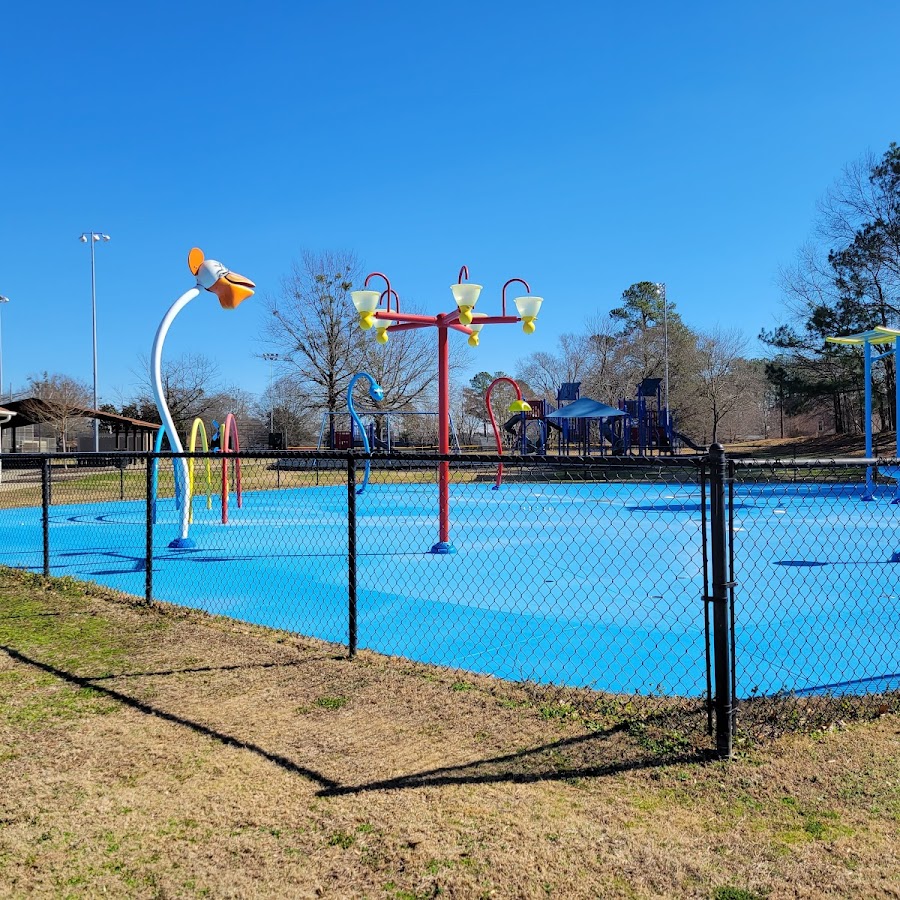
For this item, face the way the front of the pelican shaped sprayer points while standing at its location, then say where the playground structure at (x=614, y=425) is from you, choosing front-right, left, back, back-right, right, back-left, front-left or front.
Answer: front-left

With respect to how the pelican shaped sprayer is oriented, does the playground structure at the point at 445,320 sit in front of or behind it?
in front

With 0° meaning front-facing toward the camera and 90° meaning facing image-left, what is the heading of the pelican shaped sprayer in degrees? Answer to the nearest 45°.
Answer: approximately 270°
